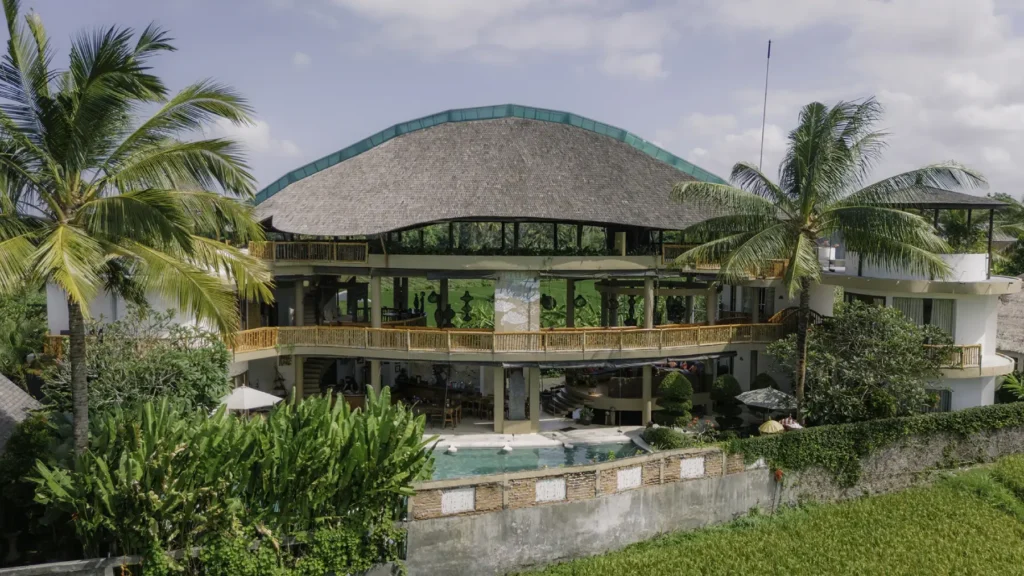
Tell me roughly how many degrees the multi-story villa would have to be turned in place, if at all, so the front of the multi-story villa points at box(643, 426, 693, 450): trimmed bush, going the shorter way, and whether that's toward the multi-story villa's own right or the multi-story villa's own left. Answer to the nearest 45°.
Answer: approximately 45° to the multi-story villa's own left

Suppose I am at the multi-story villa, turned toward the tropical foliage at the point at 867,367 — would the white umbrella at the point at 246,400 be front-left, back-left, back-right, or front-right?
back-right

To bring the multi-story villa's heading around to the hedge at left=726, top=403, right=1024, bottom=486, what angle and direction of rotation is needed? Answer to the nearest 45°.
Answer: approximately 45° to its left

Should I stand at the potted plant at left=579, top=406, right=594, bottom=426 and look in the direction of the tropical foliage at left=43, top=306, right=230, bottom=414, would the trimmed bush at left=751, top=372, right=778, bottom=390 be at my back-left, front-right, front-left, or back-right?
back-left

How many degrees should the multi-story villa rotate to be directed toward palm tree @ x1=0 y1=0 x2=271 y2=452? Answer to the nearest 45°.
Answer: approximately 45° to its right

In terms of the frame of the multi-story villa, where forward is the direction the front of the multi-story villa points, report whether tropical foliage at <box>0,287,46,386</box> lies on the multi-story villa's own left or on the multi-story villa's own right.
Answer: on the multi-story villa's own right

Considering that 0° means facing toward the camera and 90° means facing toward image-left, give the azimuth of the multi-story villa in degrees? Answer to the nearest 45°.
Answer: approximately 0°

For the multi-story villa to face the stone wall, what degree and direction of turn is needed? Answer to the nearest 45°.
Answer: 0° — it already faces it
